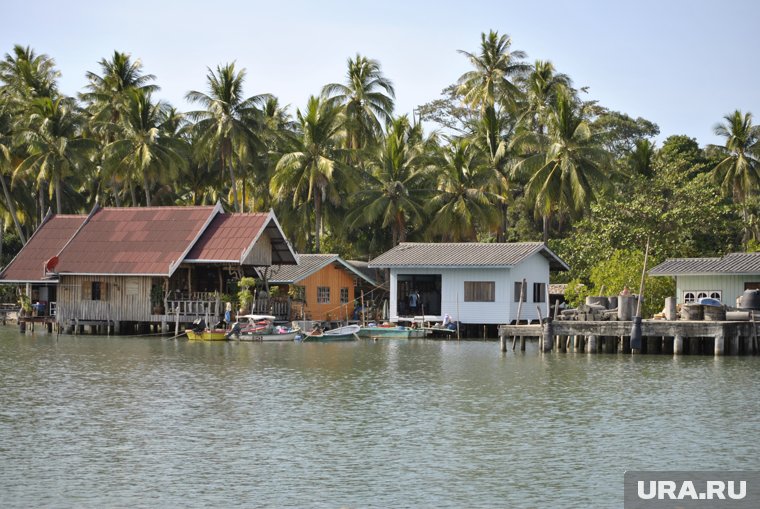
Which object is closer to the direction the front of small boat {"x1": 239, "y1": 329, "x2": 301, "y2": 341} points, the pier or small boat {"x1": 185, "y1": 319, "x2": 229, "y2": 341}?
the pier

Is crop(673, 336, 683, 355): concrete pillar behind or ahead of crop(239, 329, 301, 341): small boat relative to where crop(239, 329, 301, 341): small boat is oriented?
ahead

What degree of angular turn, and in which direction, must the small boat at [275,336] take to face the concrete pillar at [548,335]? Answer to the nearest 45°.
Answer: approximately 45° to its right

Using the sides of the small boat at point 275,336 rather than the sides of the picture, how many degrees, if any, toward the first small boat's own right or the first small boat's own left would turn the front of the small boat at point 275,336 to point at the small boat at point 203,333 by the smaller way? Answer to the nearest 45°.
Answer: approximately 180°

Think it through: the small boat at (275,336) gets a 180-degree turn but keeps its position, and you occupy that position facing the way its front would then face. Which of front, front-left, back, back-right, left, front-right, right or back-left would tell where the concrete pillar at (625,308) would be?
back-left

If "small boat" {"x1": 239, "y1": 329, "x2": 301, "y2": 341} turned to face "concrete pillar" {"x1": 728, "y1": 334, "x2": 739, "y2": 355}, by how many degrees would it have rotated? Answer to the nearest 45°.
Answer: approximately 45° to its right

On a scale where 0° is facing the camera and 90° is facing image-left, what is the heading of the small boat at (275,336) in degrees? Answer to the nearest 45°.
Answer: approximately 270°

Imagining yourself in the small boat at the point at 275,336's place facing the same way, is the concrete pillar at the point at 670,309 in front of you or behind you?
in front
